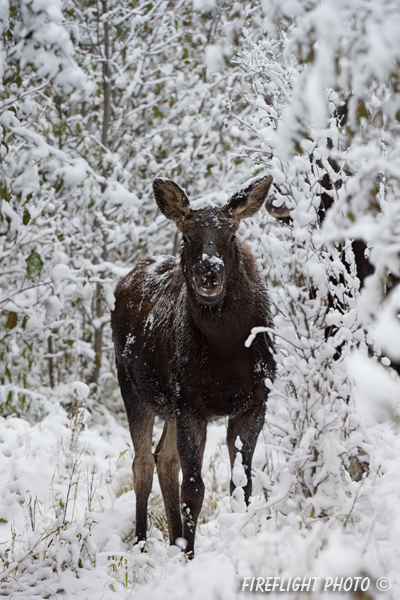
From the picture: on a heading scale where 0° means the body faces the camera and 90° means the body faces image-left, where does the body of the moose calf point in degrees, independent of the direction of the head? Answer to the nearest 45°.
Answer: approximately 315°
